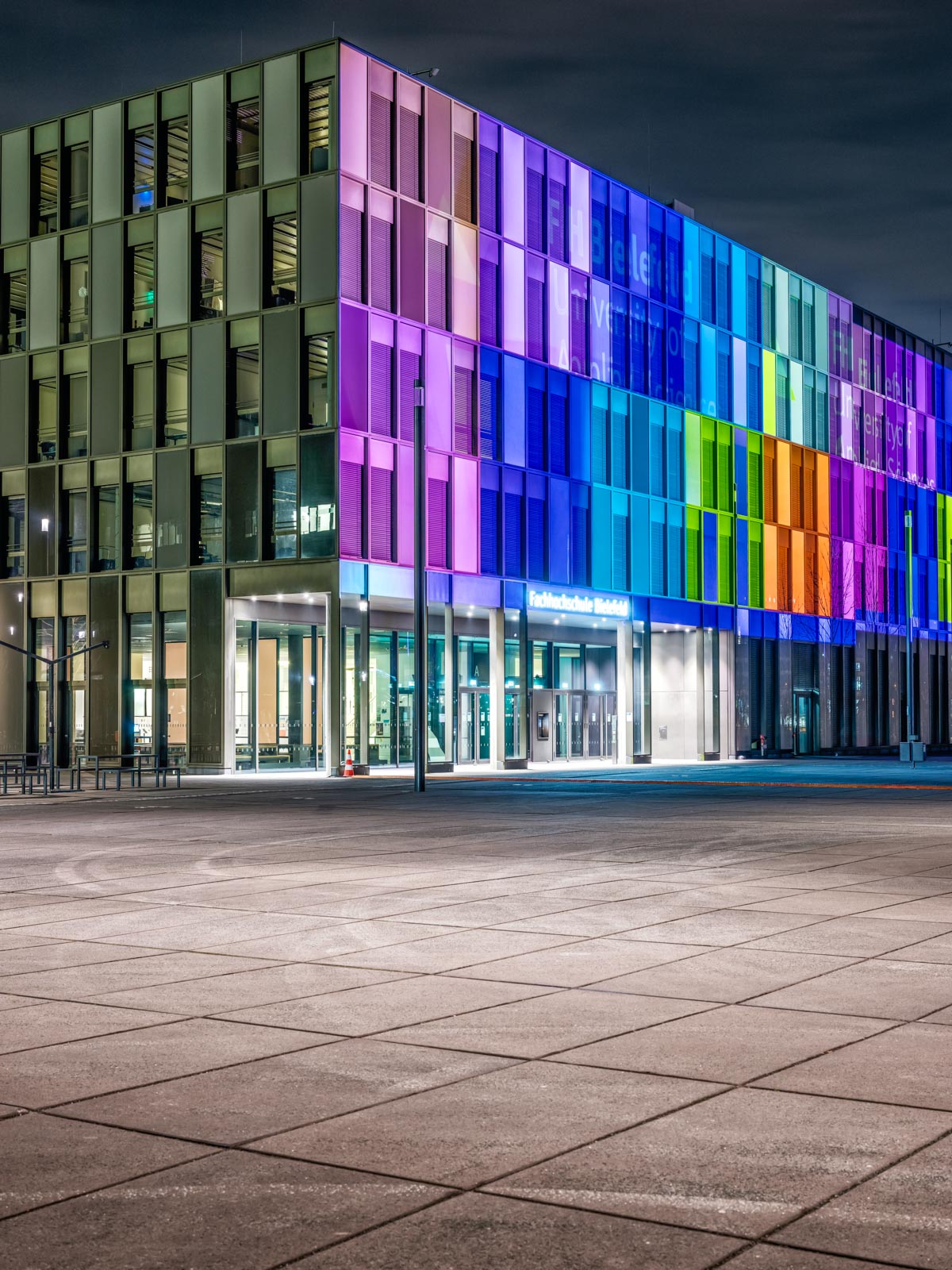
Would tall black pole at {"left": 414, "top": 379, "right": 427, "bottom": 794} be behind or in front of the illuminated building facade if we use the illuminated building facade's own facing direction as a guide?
in front

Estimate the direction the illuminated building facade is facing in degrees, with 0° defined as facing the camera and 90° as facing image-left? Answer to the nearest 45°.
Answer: approximately 315°
